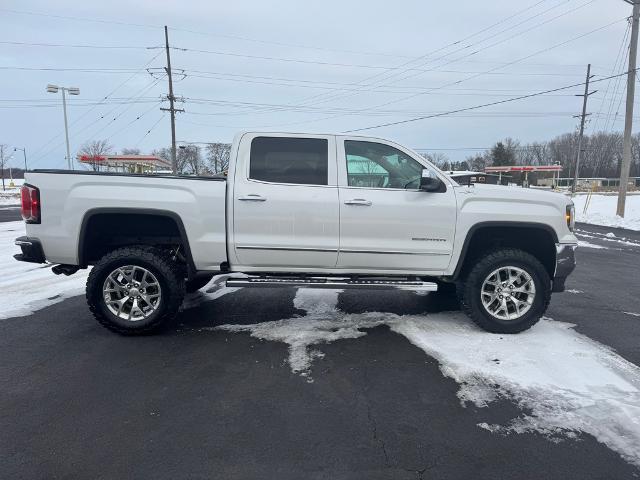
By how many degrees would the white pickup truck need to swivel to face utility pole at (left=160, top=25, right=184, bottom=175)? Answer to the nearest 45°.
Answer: approximately 90° to its left

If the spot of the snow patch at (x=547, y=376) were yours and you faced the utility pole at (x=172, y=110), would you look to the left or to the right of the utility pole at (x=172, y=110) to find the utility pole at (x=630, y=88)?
right

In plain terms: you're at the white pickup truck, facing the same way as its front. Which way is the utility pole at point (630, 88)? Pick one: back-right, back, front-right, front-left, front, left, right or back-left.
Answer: front-left

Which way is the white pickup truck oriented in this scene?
to the viewer's right

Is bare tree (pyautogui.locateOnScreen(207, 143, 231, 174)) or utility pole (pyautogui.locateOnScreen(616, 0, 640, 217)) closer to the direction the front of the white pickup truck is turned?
the utility pole
